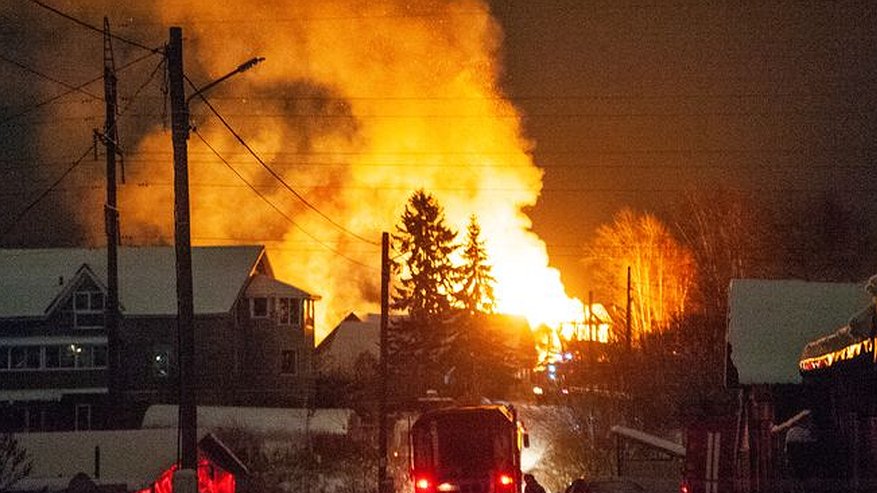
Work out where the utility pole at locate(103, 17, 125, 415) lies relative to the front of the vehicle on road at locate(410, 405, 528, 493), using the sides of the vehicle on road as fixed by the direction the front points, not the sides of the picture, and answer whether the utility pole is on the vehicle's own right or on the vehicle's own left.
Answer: on the vehicle's own left

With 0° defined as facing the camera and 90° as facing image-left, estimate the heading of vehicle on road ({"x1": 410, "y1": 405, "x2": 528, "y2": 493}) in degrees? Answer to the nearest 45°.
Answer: approximately 180°

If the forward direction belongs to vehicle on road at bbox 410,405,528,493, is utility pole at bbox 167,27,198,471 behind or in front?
behind
